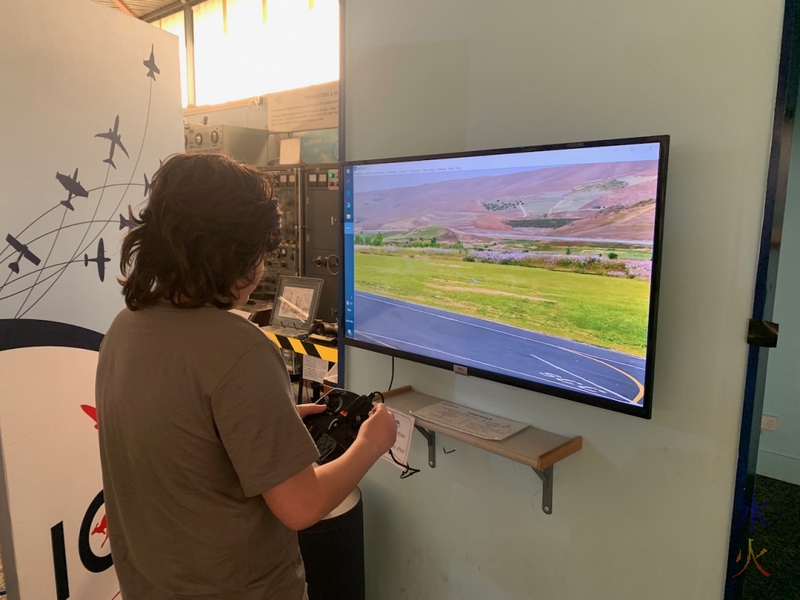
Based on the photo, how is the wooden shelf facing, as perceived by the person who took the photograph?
facing the viewer and to the left of the viewer

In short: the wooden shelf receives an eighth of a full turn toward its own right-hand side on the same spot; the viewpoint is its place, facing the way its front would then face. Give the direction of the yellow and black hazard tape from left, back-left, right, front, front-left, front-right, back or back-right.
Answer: front-right
